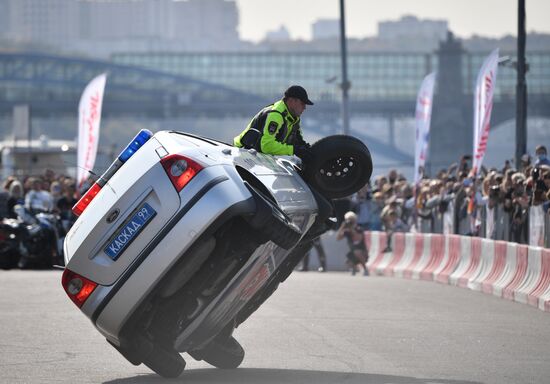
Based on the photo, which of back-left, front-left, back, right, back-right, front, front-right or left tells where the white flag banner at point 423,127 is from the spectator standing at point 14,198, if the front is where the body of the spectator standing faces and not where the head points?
left

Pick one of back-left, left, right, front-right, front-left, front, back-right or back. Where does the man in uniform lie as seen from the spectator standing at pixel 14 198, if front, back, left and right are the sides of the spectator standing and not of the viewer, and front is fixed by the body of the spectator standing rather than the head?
front

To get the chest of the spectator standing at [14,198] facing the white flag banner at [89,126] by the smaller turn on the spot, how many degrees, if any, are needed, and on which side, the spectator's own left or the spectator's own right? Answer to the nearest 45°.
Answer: approximately 135° to the spectator's own left

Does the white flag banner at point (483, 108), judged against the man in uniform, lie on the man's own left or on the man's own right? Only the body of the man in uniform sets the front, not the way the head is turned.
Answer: on the man's own left

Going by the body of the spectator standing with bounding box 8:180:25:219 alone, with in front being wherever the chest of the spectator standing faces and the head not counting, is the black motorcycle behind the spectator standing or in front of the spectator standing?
in front

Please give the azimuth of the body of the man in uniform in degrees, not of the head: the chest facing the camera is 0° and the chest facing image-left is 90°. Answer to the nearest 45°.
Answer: approximately 270°

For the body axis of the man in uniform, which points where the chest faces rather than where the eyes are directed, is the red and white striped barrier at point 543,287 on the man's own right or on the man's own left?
on the man's own left

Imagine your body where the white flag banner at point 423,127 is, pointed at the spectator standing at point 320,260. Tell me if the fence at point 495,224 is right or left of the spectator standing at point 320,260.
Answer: left

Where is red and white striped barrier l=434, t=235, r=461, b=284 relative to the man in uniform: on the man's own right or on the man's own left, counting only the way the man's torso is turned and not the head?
on the man's own left

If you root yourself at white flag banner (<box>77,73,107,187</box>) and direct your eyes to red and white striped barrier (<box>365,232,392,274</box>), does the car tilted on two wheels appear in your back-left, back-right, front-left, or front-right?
front-right

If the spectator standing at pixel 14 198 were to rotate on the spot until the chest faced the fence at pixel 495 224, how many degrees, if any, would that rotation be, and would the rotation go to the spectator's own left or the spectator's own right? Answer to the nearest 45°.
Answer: approximately 45° to the spectator's own left

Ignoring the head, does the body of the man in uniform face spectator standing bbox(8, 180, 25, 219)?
no

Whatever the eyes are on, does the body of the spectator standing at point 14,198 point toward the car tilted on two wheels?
yes
